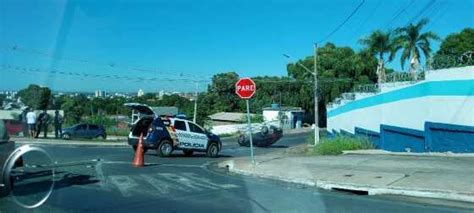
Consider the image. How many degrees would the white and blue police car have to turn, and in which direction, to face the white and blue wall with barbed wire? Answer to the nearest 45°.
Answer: approximately 45° to its right

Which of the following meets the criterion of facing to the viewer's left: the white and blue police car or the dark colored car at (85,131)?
the dark colored car

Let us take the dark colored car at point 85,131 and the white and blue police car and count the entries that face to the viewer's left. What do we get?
1

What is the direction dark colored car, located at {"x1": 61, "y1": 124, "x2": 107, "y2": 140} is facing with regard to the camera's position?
facing to the left of the viewer

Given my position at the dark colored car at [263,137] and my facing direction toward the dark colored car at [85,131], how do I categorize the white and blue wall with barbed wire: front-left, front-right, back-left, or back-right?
back-left
